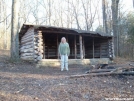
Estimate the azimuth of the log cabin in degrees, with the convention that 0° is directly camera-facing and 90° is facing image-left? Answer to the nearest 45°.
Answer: approximately 315°
